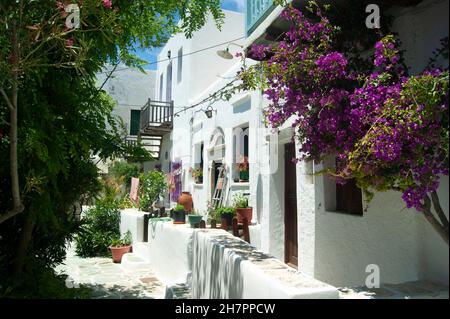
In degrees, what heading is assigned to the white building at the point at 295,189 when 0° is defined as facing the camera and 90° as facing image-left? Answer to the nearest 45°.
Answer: approximately 45°

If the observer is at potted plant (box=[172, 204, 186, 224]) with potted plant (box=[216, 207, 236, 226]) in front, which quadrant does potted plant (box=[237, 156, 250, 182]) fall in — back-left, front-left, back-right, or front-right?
front-left
